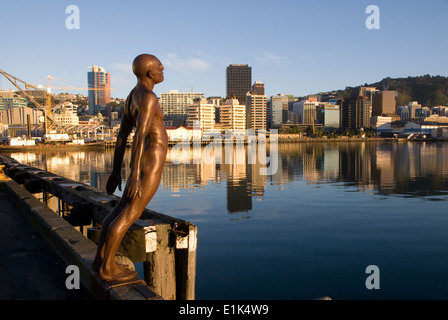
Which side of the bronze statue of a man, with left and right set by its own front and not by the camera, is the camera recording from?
right
